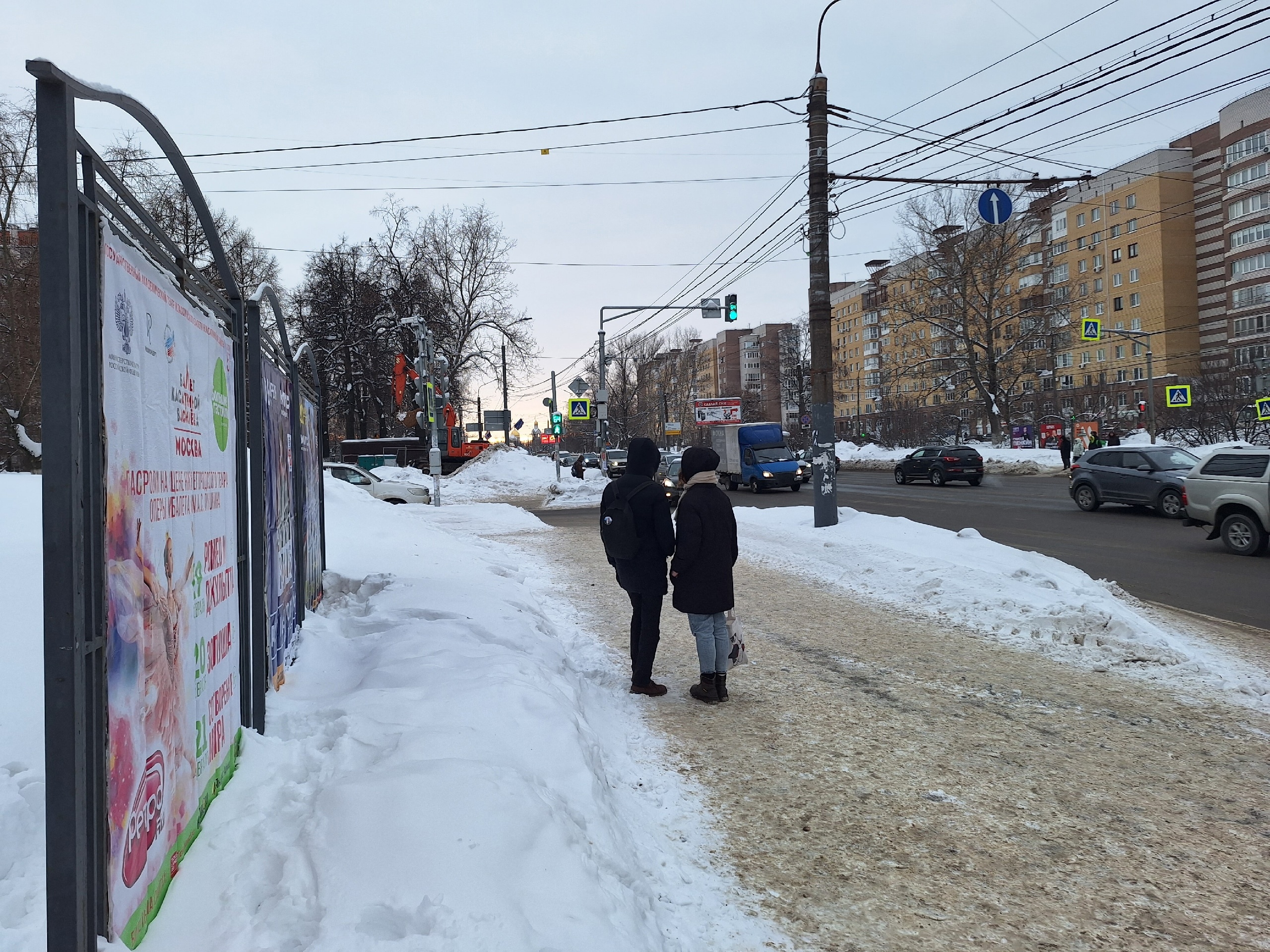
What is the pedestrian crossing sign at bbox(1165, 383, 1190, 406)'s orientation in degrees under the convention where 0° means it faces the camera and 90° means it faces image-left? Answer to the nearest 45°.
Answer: approximately 0°

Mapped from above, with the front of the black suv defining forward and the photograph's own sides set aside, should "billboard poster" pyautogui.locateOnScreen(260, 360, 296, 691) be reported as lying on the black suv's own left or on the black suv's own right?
on the black suv's own left

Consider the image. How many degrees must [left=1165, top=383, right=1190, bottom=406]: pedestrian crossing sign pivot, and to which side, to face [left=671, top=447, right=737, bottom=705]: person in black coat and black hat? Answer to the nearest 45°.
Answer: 0° — it already faces them

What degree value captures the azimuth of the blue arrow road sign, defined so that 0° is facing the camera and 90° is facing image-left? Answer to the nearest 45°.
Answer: approximately 0°

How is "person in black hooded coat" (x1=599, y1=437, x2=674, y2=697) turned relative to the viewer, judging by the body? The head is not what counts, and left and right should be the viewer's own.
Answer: facing away from the viewer and to the right of the viewer

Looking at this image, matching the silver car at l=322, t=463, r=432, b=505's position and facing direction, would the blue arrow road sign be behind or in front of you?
in front

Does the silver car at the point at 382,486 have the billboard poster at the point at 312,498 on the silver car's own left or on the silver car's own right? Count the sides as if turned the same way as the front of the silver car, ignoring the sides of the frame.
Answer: on the silver car's own right

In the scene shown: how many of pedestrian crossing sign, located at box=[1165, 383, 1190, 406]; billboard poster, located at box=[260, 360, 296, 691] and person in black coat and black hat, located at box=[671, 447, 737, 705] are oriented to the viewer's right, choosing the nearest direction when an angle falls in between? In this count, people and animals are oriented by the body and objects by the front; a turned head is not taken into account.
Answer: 1
